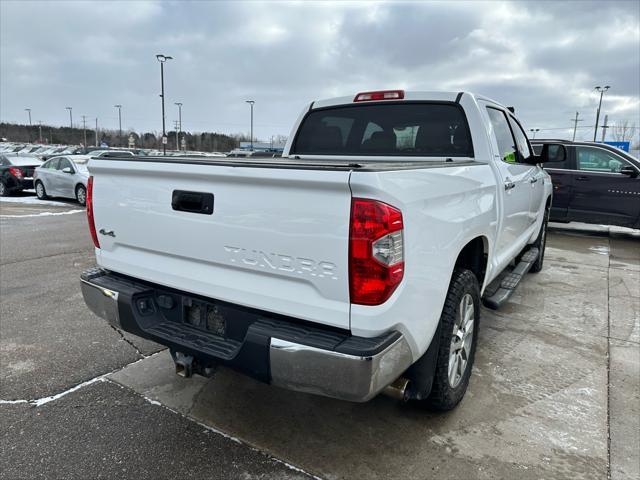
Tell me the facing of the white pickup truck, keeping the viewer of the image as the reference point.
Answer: facing away from the viewer and to the right of the viewer

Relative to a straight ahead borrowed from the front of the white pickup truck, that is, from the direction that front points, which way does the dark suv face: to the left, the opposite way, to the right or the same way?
to the right

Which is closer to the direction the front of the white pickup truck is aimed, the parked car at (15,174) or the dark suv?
the dark suv

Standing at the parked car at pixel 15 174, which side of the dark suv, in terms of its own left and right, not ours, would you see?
back

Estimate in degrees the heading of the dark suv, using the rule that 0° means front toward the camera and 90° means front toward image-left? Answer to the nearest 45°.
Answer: approximately 270°
